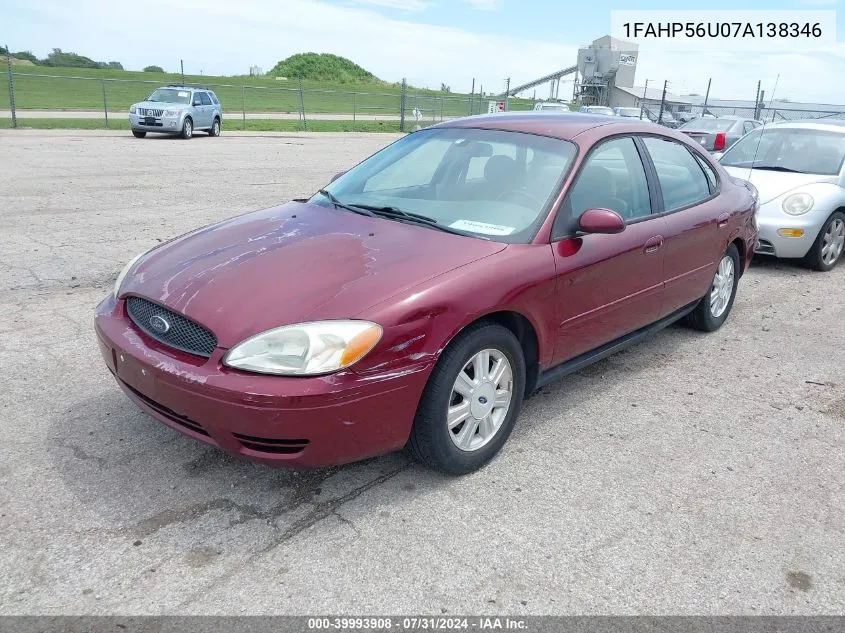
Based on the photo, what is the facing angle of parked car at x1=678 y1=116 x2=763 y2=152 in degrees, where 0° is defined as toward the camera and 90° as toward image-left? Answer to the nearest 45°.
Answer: approximately 225°

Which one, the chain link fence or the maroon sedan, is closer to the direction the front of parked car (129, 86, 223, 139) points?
the maroon sedan

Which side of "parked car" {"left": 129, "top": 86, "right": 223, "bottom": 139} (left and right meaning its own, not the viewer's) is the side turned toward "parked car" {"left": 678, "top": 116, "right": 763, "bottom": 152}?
left

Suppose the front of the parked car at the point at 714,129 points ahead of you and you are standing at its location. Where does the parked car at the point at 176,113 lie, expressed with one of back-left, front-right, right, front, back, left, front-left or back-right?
back-left

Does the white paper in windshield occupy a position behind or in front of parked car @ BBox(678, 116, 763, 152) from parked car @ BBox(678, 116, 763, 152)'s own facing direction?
behind

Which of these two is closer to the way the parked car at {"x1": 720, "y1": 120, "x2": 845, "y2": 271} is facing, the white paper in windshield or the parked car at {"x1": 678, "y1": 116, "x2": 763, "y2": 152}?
the white paper in windshield

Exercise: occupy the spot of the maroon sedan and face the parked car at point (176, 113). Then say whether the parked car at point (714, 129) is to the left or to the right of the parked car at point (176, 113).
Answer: right

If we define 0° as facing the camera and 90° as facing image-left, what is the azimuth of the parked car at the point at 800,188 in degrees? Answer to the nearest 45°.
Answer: approximately 45°
